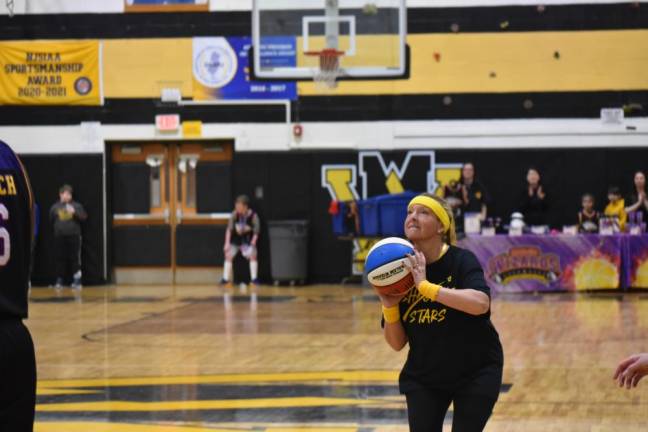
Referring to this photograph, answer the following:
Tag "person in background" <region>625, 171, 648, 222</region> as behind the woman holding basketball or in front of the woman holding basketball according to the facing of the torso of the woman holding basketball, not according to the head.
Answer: behind

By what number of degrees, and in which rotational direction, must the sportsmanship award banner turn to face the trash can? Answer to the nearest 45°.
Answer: approximately 45° to its left

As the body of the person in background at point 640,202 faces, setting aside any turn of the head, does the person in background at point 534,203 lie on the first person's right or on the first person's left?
on the first person's right

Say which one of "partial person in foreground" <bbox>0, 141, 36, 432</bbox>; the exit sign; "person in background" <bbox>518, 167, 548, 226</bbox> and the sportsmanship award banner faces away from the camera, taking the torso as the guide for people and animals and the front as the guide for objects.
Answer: the partial person in foreground

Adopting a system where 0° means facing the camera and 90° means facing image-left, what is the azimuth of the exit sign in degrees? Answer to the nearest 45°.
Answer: approximately 0°

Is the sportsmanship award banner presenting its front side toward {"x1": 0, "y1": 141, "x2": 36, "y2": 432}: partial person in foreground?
yes

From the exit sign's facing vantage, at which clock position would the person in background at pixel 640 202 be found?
The person in background is roughly at 10 o'clock from the exit sign.
